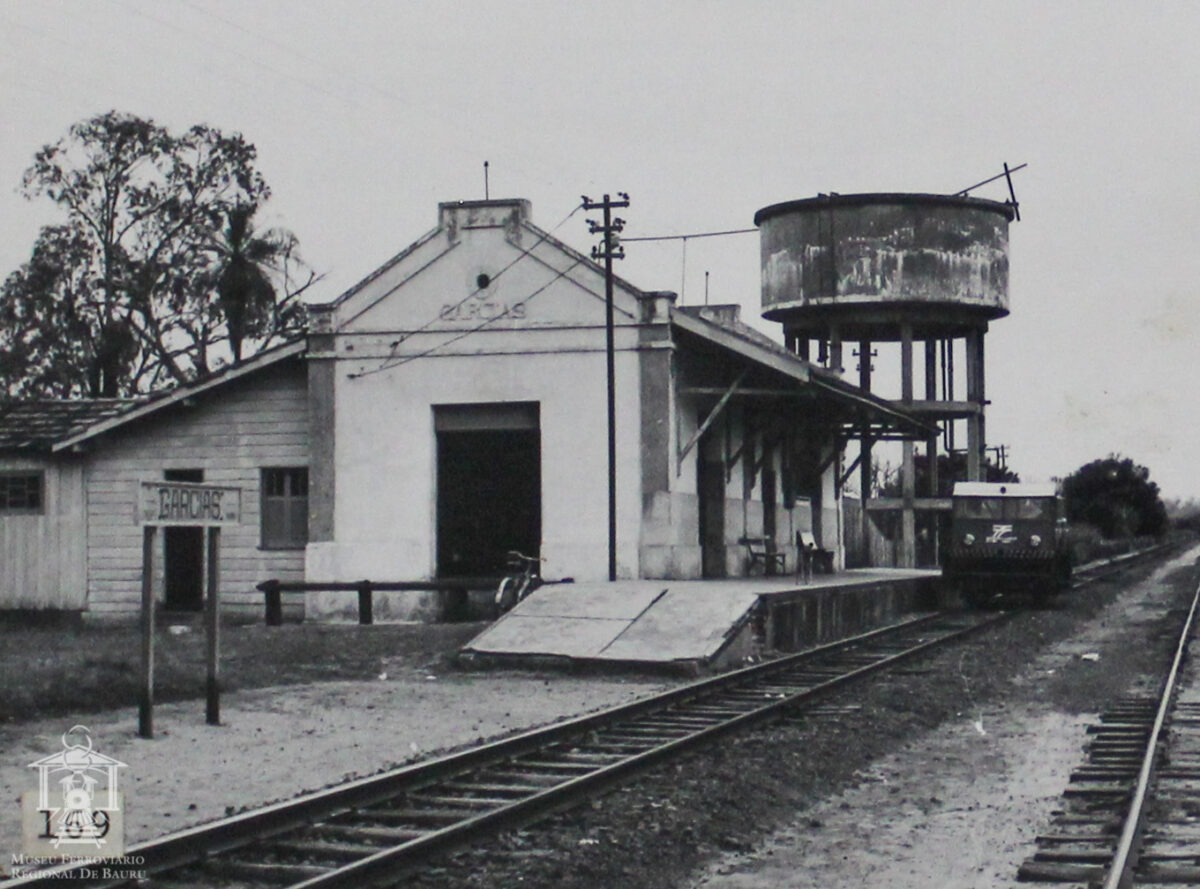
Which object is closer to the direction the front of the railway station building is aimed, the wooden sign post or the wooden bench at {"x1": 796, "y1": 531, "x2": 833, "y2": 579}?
the wooden sign post

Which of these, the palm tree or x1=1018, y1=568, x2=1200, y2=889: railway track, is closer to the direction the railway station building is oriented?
the railway track

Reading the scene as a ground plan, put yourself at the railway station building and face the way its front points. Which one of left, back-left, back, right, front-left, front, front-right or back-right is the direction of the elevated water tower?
back-left

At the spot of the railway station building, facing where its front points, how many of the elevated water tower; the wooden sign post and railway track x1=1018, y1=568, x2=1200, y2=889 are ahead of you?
2

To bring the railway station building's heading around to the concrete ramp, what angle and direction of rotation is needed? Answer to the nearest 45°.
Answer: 0° — it already faces it

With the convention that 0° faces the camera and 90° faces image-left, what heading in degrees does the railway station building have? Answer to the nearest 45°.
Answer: approximately 0°

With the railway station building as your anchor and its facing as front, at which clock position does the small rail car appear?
The small rail car is roughly at 8 o'clock from the railway station building.

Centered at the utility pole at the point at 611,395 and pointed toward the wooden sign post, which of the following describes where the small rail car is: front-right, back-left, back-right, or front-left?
back-left
